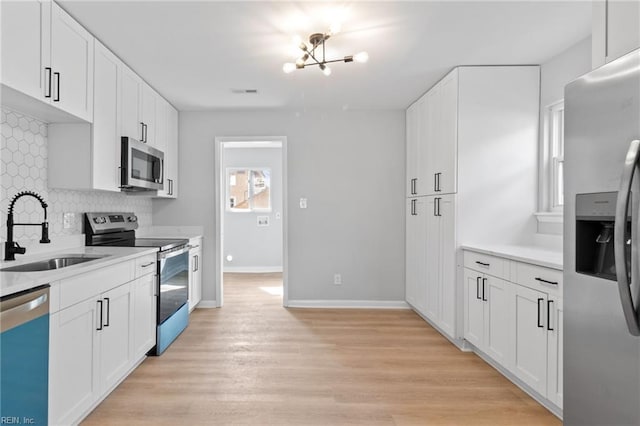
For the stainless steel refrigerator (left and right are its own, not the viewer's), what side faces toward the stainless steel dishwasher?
front

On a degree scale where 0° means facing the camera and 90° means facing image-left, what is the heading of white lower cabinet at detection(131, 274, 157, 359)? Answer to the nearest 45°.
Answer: approximately 315°

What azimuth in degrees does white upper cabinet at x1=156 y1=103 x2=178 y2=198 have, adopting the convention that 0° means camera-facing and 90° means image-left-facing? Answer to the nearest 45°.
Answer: approximately 270°

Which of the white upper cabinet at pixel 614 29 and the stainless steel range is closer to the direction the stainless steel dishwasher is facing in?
the white upper cabinet

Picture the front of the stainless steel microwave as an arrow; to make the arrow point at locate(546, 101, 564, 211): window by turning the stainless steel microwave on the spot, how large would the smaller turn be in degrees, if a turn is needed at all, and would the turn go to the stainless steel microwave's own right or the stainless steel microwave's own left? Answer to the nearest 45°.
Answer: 0° — it already faces it

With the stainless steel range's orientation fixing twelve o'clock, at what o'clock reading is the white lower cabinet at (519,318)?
The white lower cabinet is roughly at 12 o'clock from the stainless steel range.

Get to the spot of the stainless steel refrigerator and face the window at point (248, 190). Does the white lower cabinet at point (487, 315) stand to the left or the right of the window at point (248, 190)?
right

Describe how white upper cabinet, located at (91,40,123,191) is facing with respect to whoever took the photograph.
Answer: facing the viewer and to the right of the viewer

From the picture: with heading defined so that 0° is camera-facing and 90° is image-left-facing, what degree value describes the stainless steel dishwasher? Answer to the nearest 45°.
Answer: approximately 315°
